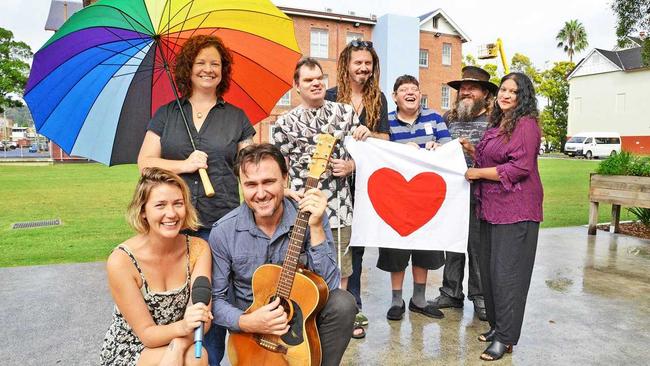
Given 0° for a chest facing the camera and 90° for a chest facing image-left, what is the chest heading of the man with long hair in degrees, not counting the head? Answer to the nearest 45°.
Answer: approximately 0°

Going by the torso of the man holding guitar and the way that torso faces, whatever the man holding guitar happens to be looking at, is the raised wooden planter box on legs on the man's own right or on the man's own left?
on the man's own left

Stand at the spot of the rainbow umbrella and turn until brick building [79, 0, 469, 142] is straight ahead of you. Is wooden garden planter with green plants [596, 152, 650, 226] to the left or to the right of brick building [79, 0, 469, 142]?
right

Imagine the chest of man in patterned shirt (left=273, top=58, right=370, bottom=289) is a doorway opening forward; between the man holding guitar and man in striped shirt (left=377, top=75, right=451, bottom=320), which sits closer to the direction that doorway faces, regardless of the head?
the man holding guitar

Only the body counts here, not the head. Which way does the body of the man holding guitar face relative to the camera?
toward the camera

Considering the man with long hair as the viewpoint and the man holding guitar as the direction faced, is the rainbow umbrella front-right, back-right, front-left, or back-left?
front-right

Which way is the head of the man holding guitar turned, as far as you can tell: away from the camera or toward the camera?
toward the camera

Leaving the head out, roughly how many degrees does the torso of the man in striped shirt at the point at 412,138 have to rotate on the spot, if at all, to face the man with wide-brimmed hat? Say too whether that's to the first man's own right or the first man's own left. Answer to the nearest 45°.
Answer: approximately 135° to the first man's own left

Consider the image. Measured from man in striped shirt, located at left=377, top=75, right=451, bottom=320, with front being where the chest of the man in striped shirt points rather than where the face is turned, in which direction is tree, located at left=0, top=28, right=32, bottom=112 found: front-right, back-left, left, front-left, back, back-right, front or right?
back-right

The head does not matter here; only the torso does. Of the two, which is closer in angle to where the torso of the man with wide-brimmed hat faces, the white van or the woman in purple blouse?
the woman in purple blouse

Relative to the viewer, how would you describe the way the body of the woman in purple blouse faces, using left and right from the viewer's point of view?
facing the viewer and to the left of the viewer

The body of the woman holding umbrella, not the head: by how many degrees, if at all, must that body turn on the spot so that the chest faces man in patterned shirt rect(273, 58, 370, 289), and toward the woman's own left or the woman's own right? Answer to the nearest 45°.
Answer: approximately 135° to the woman's own left

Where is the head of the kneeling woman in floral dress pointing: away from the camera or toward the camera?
toward the camera

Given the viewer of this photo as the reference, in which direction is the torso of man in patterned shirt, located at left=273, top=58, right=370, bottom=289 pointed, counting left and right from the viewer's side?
facing the viewer

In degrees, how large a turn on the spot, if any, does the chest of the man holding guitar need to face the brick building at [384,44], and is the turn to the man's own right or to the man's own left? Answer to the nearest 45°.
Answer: approximately 180°

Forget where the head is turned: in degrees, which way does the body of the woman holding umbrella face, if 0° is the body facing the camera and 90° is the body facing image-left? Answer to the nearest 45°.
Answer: approximately 0°
